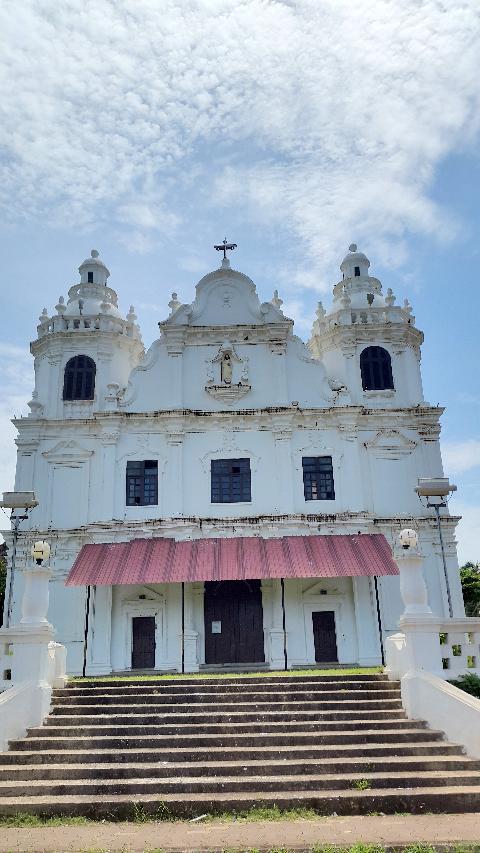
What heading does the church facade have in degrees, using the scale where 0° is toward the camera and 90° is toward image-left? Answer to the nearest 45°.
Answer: approximately 0°

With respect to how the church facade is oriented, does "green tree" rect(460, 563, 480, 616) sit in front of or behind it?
behind
